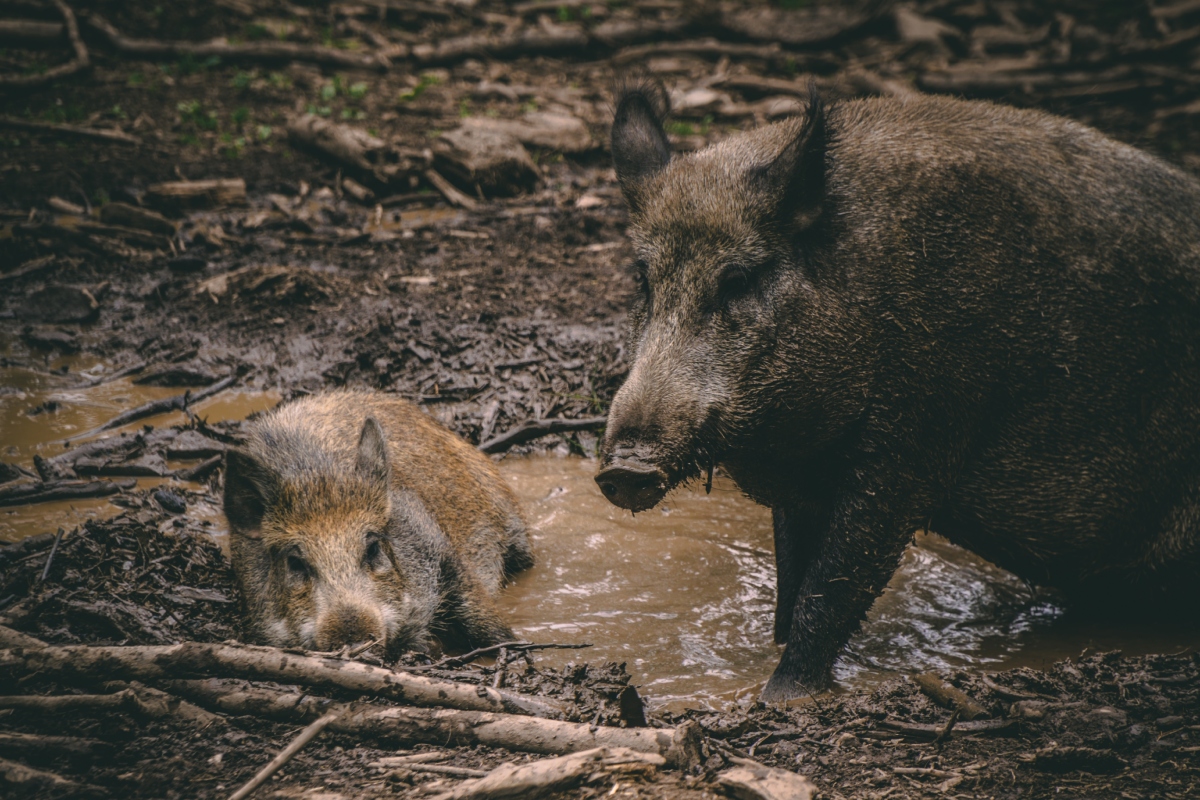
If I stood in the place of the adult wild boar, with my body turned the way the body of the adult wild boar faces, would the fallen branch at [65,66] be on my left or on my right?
on my right

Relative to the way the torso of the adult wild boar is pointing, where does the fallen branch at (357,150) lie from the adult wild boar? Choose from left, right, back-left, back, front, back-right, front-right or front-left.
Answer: right

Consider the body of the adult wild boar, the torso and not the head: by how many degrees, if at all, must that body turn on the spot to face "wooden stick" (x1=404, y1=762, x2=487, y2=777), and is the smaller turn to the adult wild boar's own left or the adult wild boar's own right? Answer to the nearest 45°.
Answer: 0° — it already faces it

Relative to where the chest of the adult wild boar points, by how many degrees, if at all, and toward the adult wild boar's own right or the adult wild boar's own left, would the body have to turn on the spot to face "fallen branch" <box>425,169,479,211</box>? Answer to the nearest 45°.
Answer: approximately 90° to the adult wild boar's own right

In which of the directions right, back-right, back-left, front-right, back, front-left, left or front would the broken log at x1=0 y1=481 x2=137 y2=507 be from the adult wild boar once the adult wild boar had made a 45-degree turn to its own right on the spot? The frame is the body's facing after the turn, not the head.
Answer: front

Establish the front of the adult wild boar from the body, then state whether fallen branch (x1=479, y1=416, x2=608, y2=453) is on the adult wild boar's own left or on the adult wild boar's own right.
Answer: on the adult wild boar's own right

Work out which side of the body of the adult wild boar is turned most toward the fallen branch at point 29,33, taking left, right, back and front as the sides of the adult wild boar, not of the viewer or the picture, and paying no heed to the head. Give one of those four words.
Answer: right

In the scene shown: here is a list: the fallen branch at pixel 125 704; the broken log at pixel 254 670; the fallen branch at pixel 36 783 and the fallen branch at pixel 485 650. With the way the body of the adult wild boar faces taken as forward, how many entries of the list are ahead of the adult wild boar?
4

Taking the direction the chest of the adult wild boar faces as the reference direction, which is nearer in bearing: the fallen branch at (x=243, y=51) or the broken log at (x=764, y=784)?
the broken log

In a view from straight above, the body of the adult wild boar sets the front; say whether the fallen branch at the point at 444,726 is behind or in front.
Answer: in front

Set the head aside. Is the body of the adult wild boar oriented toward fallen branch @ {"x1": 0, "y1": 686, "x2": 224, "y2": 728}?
yes

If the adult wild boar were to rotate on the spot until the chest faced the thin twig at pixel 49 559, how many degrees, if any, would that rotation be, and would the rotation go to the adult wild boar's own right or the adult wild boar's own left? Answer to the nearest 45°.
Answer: approximately 45° to the adult wild boar's own right

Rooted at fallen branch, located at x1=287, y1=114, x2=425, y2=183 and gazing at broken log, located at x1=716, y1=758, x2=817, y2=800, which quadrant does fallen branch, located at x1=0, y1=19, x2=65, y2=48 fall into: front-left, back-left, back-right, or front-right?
back-right

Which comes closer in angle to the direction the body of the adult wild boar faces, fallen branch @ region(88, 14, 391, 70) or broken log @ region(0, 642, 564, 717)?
the broken log

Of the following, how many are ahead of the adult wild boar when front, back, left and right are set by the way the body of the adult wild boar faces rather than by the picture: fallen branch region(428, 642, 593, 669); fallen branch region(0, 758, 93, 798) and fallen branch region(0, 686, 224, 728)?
3

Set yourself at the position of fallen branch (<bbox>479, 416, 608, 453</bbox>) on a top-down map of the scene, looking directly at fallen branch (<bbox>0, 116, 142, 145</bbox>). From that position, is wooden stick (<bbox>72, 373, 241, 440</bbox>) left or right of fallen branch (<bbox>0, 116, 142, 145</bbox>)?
left

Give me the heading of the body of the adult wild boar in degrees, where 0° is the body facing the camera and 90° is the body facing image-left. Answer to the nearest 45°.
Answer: approximately 45°
